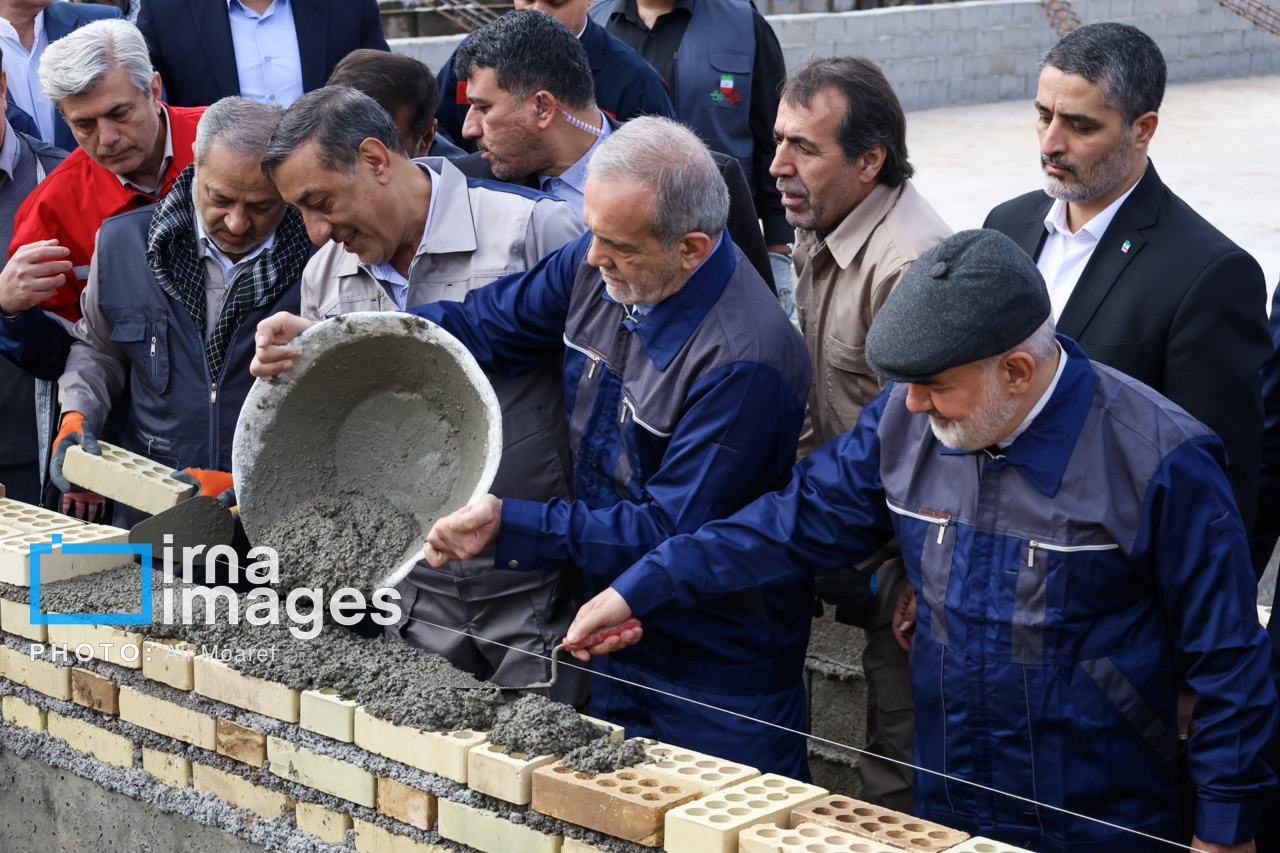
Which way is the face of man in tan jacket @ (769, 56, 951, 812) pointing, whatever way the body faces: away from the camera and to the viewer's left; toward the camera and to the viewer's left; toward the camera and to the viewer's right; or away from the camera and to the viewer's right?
toward the camera and to the viewer's left

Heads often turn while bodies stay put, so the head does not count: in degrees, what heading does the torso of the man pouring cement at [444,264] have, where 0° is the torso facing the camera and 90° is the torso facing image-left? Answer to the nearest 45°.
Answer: approximately 45°

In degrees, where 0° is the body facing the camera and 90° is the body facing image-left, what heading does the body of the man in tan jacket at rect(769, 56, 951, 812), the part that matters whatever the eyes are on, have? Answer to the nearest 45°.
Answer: approximately 45°

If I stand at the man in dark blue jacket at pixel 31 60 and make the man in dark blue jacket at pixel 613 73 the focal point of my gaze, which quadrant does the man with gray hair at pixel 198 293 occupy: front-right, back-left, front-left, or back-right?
front-right

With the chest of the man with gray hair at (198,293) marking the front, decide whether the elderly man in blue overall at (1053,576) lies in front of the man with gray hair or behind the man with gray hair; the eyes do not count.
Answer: in front

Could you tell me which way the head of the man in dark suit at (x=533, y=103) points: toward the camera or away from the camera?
toward the camera

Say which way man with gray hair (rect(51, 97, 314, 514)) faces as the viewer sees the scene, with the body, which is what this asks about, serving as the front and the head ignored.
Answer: toward the camera

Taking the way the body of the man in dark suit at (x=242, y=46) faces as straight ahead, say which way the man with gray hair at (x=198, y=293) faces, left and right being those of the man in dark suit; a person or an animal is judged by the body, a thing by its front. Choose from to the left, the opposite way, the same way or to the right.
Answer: the same way

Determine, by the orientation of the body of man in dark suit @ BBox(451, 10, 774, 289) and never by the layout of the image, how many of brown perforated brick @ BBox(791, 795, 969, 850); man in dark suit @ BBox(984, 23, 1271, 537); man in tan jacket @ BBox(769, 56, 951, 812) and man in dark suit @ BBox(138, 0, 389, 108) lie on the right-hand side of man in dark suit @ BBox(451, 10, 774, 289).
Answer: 1

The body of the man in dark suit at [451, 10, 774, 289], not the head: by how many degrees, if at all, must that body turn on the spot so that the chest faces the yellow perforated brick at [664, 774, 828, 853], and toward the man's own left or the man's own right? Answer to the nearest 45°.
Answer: approximately 45° to the man's own left

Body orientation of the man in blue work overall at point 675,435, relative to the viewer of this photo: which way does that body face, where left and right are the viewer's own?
facing the viewer and to the left of the viewer

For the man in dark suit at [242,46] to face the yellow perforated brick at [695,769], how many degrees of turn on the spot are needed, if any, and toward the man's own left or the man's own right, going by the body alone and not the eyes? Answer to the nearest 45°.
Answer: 0° — they already face it

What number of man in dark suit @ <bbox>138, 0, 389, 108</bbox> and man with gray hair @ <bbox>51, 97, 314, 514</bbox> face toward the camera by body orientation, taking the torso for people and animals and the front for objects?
2

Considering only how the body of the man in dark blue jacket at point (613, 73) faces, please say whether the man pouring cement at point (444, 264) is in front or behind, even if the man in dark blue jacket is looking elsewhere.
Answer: in front

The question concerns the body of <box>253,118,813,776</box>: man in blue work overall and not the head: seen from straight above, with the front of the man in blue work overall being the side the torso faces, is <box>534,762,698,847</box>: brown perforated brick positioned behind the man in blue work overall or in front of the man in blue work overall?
in front

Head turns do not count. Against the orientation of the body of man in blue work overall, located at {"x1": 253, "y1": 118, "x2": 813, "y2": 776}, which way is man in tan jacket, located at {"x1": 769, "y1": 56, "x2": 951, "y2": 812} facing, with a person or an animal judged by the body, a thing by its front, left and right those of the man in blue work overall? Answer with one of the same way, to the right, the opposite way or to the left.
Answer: the same way
